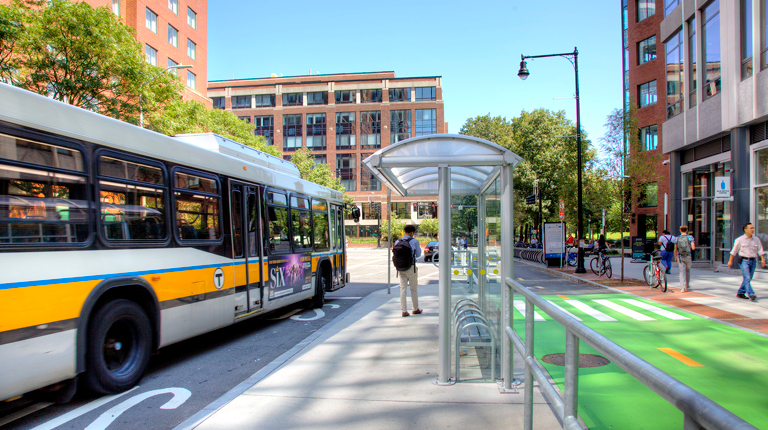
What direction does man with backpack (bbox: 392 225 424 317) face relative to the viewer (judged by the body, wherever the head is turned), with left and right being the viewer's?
facing away from the viewer and to the right of the viewer

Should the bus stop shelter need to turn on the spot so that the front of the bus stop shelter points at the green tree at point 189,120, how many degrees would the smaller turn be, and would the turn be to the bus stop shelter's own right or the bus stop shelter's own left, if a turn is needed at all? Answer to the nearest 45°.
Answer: approximately 45° to the bus stop shelter's own right

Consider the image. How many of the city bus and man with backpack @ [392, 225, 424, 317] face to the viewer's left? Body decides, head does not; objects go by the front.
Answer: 0

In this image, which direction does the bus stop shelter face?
to the viewer's left

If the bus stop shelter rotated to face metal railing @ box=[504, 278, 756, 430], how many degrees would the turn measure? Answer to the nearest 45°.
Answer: approximately 90° to its left

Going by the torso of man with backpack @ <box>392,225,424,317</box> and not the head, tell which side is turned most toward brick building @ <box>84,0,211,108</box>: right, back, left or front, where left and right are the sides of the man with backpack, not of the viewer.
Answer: left

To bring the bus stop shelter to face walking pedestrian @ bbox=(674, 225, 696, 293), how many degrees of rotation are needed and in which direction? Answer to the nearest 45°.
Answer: approximately 135° to its right

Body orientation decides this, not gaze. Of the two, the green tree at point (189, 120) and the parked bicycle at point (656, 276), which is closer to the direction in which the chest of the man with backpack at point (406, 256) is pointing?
the parked bicycle

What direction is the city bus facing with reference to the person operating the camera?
facing away from the viewer and to the right of the viewer

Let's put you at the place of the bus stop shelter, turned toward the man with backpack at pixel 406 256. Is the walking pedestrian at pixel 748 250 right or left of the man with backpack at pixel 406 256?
right

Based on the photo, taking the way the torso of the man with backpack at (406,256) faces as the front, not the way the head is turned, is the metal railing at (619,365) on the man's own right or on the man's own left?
on the man's own right

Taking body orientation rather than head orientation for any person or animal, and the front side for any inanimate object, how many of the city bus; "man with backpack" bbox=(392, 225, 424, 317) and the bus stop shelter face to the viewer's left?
1

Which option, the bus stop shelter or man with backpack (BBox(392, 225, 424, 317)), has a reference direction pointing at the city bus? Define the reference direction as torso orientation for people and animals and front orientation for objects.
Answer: the bus stop shelter

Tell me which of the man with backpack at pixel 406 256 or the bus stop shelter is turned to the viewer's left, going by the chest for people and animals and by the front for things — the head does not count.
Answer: the bus stop shelter

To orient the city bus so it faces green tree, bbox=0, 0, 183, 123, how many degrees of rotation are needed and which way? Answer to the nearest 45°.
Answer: approximately 45° to its left
